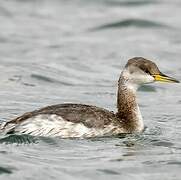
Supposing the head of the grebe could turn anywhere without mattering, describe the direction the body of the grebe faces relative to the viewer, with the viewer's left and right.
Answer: facing to the right of the viewer
